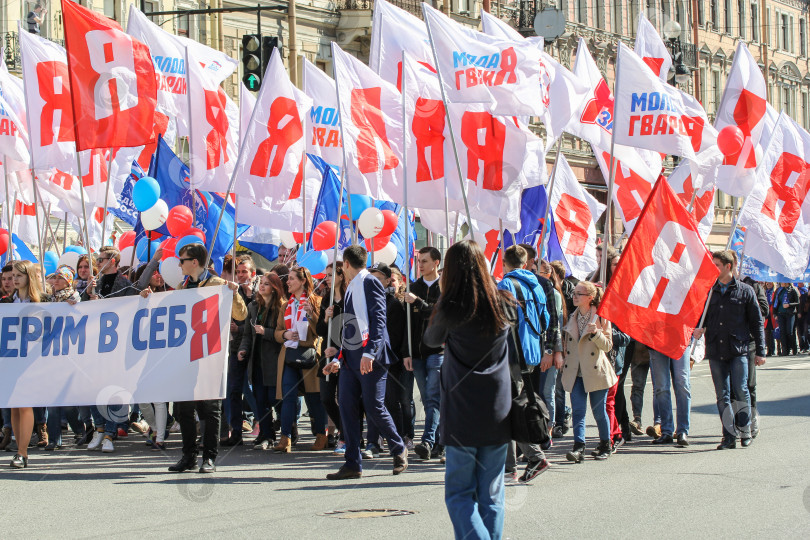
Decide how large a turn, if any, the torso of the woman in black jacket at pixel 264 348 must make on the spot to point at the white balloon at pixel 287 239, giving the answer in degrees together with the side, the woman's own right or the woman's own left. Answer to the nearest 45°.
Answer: approximately 135° to the woman's own right

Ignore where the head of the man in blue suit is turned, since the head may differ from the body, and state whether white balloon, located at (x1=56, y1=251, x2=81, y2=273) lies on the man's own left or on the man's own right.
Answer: on the man's own right

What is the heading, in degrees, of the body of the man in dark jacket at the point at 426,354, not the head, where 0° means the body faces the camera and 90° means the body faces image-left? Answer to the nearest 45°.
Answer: approximately 45°

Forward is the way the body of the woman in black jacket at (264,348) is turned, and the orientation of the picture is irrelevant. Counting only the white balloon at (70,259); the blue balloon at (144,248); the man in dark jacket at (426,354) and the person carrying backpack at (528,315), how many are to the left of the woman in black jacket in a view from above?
2

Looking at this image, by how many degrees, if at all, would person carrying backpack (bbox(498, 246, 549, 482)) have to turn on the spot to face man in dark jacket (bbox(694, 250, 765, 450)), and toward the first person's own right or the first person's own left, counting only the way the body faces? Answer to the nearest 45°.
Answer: approximately 90° to the first person's own right

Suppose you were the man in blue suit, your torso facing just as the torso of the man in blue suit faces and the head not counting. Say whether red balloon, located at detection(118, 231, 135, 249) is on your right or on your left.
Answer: on your right

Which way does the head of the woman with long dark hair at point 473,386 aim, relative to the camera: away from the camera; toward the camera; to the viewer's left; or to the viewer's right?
away from the camera

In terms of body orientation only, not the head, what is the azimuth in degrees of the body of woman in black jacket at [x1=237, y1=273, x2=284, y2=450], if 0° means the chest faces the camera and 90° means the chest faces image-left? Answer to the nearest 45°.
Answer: approximately 45°

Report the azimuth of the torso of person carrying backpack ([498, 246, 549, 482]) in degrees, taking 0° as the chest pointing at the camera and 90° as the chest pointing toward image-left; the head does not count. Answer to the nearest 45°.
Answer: approximately 135°

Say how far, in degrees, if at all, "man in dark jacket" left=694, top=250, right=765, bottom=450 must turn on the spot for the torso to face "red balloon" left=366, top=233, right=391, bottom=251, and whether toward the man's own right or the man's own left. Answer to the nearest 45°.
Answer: approximately 90° to the man's own right

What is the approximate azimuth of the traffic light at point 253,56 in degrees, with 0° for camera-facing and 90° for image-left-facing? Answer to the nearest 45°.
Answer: approximately 0°
